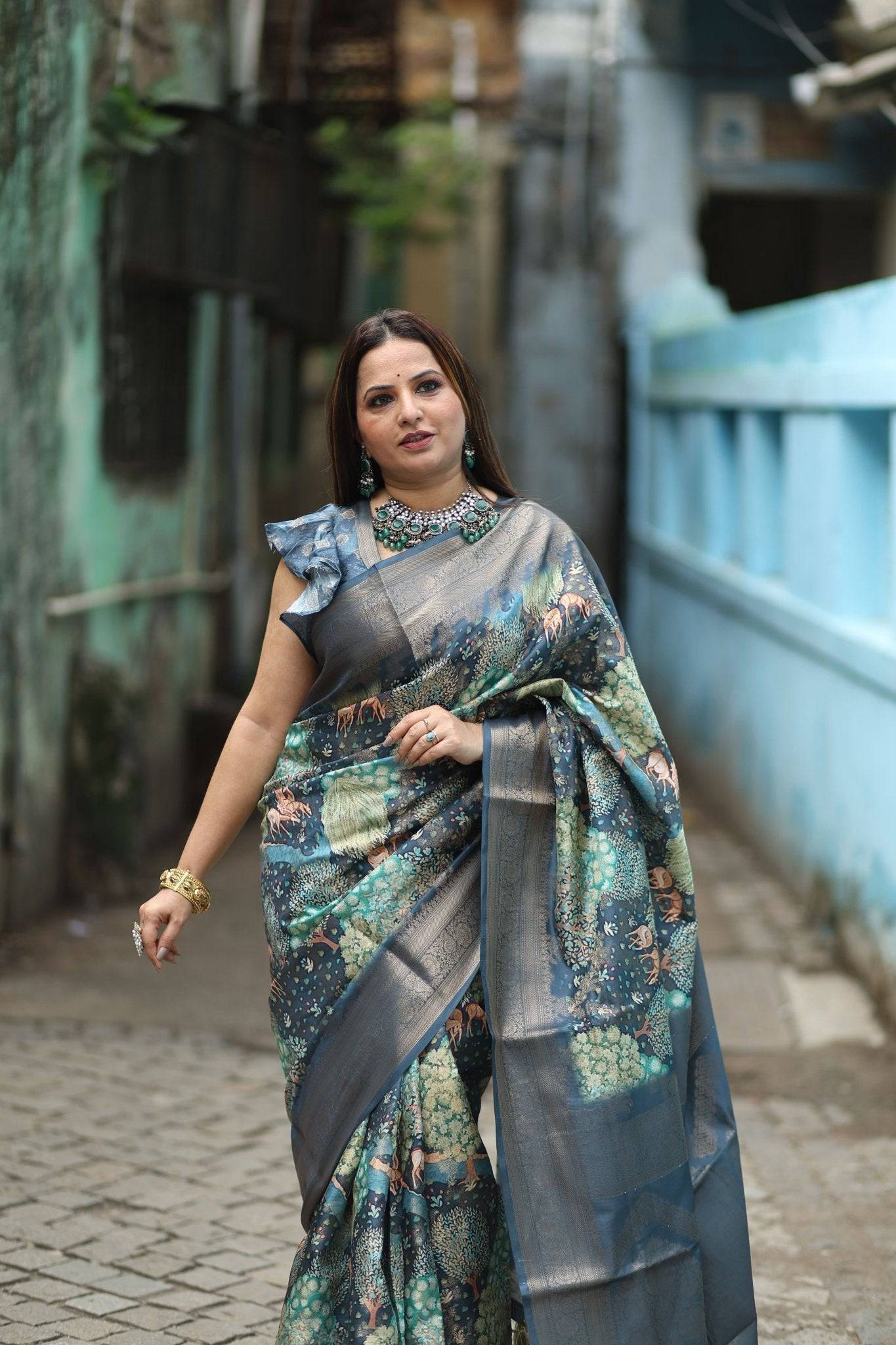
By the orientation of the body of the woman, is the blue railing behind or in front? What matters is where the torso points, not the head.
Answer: behind

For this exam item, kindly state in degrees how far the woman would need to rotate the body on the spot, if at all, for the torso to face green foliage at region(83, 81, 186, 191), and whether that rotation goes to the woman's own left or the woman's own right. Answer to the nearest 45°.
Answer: approximately 180°

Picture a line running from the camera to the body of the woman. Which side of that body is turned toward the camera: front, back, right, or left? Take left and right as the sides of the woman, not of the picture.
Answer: front

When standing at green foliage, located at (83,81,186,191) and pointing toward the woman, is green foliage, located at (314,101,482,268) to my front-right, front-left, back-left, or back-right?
back-left

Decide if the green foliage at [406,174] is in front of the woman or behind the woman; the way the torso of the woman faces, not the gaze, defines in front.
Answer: behind
